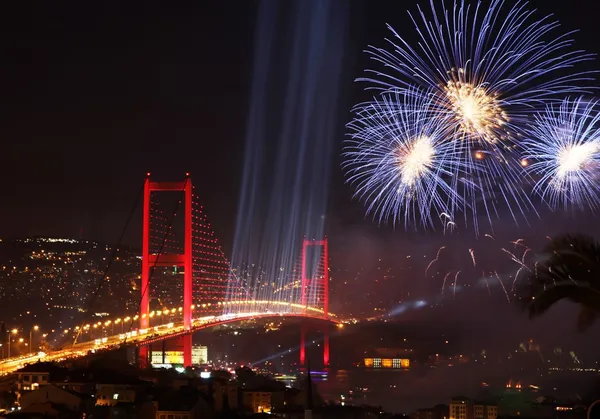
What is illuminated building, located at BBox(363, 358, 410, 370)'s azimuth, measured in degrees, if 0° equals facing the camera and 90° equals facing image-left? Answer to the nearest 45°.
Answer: approximately 0°

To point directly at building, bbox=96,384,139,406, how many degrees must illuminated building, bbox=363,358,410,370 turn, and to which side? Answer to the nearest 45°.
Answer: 0° — it already faces it

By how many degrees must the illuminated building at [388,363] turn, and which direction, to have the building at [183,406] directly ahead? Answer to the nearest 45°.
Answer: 0° — it already faces it

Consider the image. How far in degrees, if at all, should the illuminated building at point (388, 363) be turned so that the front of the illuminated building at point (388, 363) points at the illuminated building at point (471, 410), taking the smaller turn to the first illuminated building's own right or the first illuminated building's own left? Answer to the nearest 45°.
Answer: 0° — it already faces it

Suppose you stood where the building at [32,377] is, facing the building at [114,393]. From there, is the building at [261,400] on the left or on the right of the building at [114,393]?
left

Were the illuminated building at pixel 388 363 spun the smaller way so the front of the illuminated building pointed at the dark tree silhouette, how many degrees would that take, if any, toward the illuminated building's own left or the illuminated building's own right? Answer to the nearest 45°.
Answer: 0° — it already faces it

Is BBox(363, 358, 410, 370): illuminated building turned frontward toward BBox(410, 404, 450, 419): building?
yes
